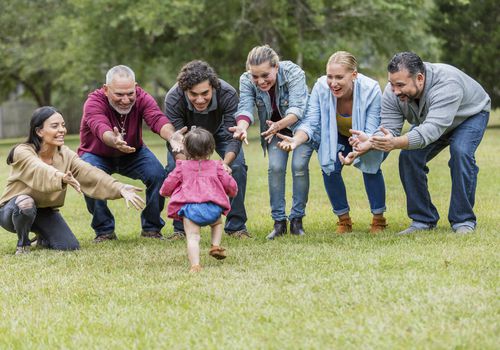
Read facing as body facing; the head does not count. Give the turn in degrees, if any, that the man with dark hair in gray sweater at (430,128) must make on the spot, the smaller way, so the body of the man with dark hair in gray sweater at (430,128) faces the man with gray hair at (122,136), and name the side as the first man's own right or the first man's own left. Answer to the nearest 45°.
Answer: approximately 45° to the first man's own right

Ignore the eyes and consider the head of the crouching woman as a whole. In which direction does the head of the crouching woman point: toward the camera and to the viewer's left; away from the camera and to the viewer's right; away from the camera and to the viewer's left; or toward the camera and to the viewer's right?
toward the camera and to the viewer's right

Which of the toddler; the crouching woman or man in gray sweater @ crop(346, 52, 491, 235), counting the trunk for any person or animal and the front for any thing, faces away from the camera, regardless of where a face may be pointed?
the toddler

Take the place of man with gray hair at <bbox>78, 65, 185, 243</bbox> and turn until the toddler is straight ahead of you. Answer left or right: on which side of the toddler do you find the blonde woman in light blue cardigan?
left

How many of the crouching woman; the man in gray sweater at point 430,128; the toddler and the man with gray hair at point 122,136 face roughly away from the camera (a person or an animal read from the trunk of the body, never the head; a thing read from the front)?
1

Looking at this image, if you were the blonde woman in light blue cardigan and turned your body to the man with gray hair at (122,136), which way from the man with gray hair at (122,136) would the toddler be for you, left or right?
left

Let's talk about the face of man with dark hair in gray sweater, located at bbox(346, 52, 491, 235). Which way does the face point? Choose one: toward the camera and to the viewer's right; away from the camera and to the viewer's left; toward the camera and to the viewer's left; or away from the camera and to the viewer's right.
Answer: toward the camera and to the viewer's left

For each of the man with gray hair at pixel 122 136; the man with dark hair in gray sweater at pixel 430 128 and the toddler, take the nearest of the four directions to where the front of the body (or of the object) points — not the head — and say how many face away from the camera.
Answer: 1

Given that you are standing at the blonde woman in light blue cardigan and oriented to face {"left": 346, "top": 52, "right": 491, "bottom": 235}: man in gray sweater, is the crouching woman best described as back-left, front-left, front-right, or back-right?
back-right

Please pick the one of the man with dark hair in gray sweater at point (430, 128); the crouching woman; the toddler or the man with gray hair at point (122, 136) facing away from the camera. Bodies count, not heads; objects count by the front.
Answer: the toddler

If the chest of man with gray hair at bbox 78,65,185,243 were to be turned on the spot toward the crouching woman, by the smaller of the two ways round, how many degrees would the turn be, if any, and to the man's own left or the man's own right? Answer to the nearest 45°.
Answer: approximately 90° to the man's own right

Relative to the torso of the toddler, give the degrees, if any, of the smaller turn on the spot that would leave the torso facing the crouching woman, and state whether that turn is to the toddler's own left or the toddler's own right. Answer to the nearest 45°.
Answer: approximately 45° to the toddler's own left

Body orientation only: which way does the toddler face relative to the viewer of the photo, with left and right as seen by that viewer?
facing away from the viewer

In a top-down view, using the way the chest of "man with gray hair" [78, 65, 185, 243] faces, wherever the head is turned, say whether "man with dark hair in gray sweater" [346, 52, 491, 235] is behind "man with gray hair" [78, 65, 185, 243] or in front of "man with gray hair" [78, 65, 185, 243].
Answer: in front

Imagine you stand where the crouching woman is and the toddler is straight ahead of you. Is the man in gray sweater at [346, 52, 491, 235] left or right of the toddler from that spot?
left

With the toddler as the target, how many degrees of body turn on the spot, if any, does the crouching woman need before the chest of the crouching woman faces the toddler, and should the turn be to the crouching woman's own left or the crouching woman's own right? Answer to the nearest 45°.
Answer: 0° — they already face them
